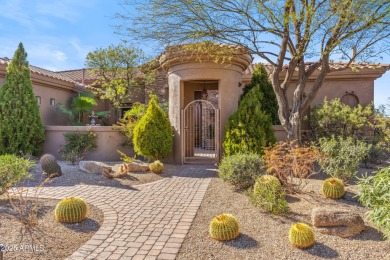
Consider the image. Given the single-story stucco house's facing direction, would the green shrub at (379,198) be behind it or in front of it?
in front

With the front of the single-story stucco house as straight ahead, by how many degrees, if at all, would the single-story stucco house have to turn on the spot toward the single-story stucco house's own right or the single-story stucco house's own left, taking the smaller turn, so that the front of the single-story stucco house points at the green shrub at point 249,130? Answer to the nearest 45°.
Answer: approximately 45° to the single-story stucco house's own left

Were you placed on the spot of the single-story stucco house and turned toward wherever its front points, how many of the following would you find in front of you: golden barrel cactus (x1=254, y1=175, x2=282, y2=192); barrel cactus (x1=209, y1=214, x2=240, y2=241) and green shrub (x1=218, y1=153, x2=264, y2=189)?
3

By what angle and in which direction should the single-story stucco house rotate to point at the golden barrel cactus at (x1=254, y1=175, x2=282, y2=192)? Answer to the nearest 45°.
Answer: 0° — it already faces it

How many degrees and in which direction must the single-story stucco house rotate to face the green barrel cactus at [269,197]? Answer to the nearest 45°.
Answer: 0° — it already faces it

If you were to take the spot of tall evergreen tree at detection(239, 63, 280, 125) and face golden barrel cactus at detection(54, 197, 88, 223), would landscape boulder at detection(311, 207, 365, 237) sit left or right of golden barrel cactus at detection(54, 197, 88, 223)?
left

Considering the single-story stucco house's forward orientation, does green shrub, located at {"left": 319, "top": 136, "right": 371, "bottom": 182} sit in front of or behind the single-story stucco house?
in front

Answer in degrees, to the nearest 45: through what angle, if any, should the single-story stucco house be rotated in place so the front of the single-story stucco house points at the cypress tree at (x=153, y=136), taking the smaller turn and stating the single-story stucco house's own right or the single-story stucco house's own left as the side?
approximately 45° to the single-story stucco house's own right

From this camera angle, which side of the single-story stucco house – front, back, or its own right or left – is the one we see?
front

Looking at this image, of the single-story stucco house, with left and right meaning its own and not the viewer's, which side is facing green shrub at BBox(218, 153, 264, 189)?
front

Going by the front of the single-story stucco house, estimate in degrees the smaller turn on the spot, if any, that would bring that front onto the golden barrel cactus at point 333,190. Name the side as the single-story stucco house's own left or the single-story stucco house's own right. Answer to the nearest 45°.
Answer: approximately 45° to the single-story stucco house's own left

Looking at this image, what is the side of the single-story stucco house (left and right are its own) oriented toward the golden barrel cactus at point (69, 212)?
front
